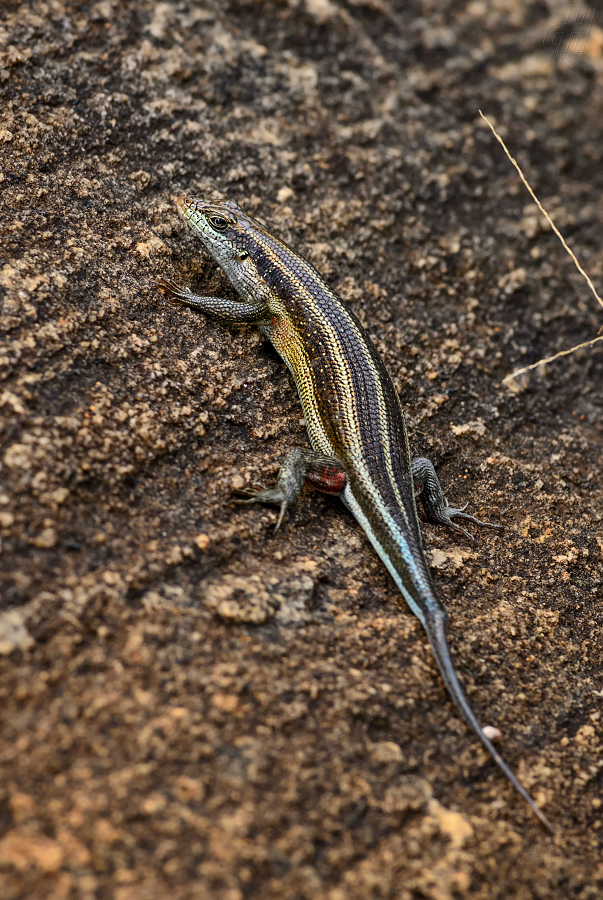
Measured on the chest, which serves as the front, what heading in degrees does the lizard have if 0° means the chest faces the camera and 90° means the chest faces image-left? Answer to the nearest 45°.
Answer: approximately 135°
